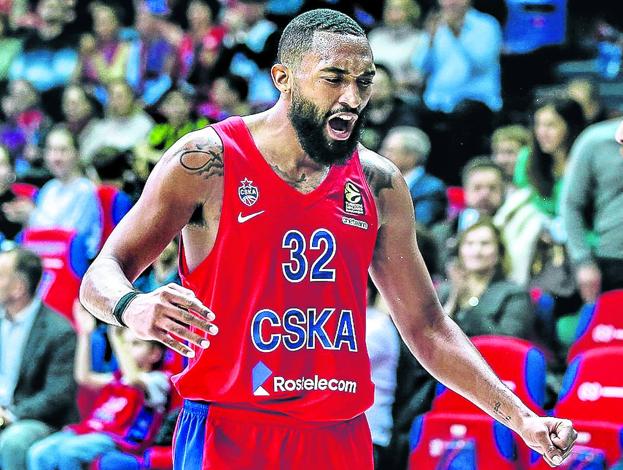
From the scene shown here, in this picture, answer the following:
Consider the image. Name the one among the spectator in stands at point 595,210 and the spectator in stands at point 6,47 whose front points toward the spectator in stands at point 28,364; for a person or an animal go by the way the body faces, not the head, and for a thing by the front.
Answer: the spectator in stands at point 6,47

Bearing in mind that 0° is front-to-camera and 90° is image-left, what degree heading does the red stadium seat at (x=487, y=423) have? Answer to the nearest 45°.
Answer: approximately 0°

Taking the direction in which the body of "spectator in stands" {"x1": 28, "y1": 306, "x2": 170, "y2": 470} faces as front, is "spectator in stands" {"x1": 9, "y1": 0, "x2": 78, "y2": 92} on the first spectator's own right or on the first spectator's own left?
on the first spectator's own right

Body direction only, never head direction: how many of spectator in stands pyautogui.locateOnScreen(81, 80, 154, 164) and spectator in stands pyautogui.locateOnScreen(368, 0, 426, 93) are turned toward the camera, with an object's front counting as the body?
2

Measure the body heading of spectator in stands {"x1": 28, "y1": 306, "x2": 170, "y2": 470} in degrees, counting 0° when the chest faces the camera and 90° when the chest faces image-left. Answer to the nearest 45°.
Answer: approximately 45°
